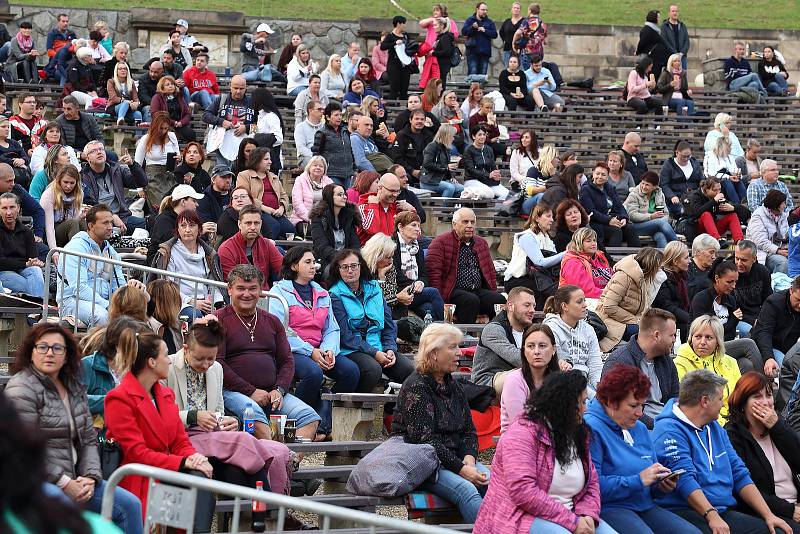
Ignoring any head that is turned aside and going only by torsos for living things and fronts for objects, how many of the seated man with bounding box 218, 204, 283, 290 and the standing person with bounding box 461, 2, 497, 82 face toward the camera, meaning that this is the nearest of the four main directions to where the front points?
2

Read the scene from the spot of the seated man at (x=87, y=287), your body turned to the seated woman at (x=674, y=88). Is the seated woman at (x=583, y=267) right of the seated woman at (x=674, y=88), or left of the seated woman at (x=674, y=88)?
right

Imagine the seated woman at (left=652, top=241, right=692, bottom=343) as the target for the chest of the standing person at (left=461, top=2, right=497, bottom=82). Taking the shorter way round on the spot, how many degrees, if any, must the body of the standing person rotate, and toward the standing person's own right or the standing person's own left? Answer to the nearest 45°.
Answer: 0° — they already face them

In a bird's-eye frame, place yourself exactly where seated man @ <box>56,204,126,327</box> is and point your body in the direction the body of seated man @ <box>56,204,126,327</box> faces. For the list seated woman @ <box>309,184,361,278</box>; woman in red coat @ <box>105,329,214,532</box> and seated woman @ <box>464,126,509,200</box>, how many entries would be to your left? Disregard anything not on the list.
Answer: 2

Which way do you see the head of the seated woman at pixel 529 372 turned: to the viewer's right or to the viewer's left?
to the viewer's left

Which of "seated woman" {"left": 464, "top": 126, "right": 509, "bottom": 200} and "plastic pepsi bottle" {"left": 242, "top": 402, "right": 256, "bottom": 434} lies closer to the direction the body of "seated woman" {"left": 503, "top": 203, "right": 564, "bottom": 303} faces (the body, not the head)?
the plastic pepsi bottle

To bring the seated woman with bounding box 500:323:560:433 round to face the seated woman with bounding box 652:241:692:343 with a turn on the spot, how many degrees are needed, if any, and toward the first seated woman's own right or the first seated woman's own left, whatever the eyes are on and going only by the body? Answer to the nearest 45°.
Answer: approximately 135° to the first seated woman's own left

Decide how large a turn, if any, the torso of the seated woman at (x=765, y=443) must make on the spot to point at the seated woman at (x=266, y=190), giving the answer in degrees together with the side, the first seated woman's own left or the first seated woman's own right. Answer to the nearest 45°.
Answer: approximately 180°

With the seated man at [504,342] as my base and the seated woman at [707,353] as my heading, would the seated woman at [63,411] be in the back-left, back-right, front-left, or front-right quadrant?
back-right

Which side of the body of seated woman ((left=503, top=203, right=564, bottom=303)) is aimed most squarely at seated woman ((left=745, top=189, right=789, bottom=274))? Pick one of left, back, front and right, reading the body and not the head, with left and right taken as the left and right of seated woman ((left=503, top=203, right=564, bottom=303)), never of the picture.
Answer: front

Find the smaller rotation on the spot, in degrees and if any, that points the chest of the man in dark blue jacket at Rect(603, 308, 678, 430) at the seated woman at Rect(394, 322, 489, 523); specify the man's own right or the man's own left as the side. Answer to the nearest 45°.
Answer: approximately 90° to the man's own right

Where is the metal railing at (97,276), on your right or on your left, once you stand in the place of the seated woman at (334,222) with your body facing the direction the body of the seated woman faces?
on your right
